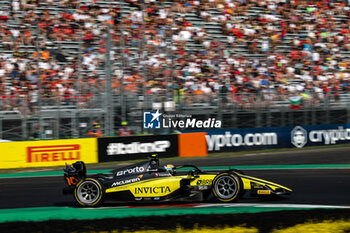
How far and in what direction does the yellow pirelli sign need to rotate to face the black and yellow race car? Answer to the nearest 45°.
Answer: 0° — it already faces it

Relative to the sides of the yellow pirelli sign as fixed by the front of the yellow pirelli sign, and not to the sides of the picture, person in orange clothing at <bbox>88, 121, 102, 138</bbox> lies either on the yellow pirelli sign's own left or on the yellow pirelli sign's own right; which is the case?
on the yellow pirelli sign's own left

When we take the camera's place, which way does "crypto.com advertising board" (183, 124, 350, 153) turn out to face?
facing the viewer

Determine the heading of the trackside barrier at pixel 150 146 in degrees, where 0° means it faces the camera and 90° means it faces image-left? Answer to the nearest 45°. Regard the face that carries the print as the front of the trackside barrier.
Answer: approximately 0°

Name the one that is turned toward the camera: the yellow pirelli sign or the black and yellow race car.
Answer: the yellow pirelli sign

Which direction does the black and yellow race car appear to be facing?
to the viewer's right

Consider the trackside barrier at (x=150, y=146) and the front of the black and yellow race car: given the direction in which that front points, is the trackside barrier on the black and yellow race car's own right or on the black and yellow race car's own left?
on the black and yellow race car's own left

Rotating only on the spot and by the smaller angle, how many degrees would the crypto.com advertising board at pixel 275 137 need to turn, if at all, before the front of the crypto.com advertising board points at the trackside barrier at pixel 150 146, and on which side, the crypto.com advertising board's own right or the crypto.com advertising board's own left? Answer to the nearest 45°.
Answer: approximately 45° to the crypto.com advertising board's own right

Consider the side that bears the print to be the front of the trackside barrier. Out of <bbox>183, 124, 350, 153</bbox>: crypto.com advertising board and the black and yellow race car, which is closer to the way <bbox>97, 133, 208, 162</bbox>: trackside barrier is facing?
the black and yellow race car

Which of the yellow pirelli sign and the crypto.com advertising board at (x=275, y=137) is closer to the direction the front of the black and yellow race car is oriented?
the crypto.com advertising board

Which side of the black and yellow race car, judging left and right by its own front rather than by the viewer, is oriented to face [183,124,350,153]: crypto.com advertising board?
left

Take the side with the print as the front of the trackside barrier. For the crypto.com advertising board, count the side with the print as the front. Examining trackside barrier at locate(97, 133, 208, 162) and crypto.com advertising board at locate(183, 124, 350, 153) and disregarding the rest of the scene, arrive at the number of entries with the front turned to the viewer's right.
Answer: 0

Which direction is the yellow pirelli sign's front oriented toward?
toward the camera
